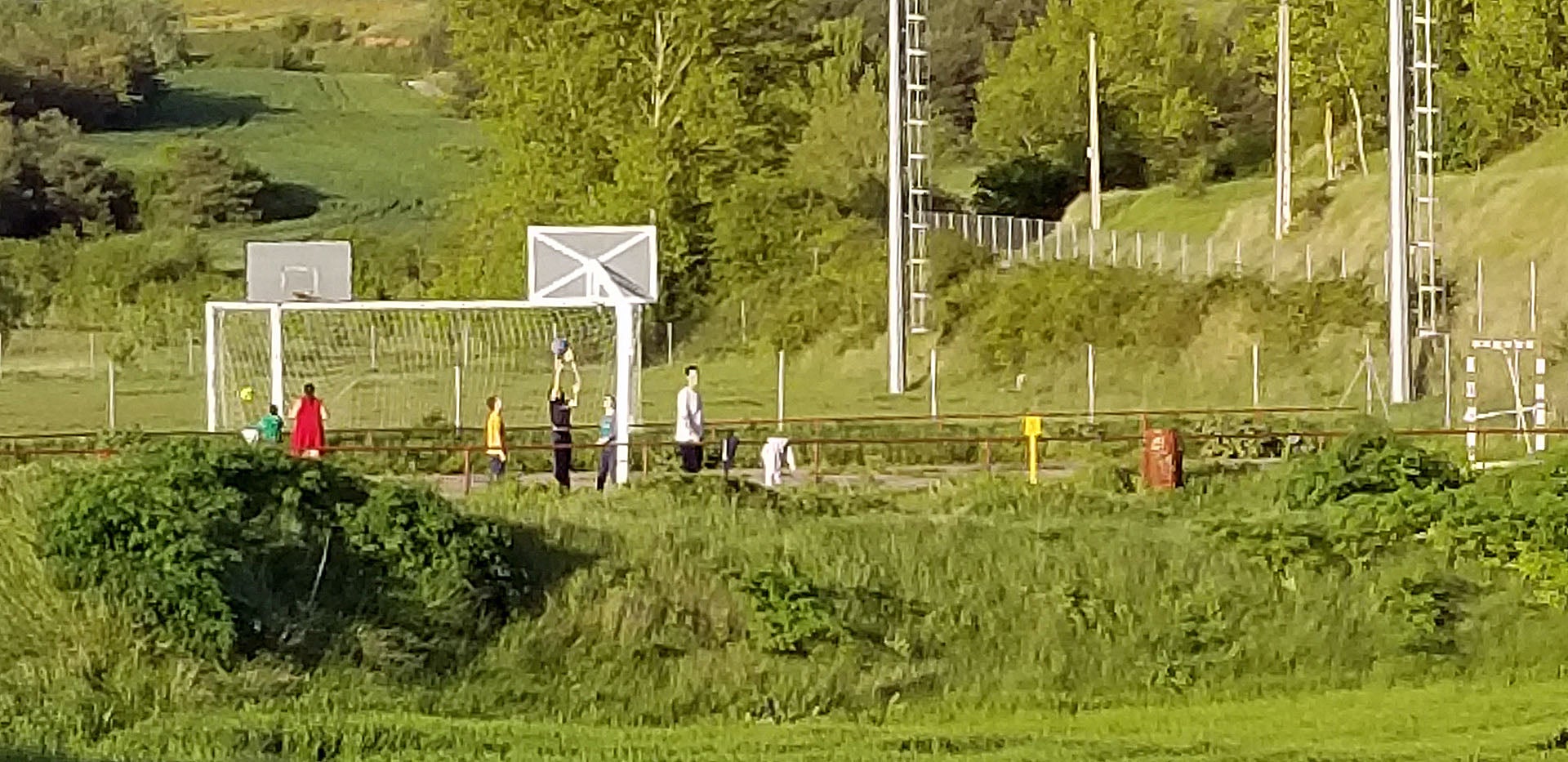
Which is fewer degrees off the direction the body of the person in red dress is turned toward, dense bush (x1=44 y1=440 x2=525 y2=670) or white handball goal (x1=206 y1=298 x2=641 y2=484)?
the white handball goal

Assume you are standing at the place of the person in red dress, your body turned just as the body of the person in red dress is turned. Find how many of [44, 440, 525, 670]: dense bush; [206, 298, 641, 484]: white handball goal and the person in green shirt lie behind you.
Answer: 1

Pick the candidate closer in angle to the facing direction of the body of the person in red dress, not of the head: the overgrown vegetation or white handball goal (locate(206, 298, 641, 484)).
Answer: the white handball goal

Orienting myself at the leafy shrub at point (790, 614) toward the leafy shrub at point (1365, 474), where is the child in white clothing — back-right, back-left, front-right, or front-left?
front-left

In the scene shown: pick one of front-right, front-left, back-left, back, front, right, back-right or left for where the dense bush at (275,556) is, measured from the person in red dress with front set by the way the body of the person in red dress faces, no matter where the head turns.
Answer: back

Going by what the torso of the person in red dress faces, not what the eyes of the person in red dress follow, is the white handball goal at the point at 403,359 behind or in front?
in front

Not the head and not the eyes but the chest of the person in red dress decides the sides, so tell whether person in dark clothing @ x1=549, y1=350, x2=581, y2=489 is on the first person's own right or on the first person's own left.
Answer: on the first person's own right

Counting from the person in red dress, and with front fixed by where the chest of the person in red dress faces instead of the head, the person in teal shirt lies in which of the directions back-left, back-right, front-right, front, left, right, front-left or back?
right

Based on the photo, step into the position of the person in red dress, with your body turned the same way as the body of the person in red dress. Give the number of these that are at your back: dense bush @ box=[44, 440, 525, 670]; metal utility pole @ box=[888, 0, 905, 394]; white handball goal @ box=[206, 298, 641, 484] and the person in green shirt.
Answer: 1

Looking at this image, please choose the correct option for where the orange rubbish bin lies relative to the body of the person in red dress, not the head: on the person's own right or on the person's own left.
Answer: on the person's own right

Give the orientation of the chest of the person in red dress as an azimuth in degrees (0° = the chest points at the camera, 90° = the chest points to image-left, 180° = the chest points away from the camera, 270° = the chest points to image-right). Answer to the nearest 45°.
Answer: approximately 180°

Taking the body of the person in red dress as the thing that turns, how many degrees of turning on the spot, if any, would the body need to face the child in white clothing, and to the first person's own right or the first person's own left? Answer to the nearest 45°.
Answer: approximately 90° to the first person's own right

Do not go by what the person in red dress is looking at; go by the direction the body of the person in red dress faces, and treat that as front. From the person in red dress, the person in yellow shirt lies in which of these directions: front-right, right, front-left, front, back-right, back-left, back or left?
right

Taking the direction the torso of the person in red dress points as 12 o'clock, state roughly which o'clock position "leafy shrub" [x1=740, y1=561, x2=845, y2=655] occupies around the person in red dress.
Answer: The leafy shrub is roughly at 5 o'clock from the person in red dress.

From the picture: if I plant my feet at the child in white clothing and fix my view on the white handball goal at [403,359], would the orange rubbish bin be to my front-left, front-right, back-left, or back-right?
back-right

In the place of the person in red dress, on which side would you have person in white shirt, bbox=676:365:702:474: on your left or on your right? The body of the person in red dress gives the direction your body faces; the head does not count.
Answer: on your right
